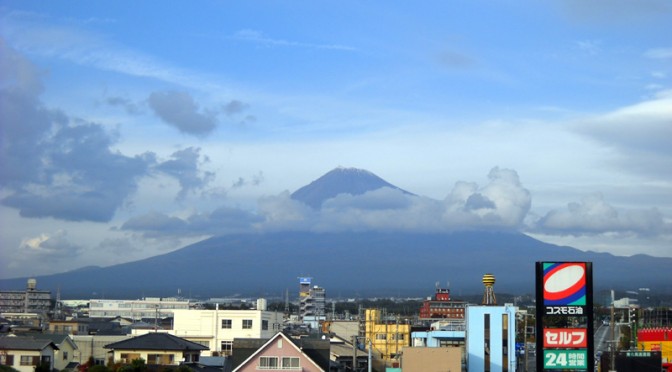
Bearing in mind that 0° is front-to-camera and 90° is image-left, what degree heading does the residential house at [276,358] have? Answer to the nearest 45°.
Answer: approximately 0°

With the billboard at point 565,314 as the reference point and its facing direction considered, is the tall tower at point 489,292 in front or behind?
behind

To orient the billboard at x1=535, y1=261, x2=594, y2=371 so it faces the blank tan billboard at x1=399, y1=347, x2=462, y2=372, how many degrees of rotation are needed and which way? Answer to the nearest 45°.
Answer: approximately 135° to its right

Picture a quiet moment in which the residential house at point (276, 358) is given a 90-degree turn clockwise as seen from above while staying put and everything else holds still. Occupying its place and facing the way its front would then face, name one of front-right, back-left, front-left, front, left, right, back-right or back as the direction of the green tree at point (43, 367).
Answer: front-right

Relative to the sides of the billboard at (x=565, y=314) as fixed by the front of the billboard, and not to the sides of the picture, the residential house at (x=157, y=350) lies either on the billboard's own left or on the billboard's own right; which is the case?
on the billboard's own right

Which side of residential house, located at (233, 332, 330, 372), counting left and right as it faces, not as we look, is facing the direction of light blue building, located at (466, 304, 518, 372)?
left

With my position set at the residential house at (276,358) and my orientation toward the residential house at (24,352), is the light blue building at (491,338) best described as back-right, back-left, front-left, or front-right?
back-right

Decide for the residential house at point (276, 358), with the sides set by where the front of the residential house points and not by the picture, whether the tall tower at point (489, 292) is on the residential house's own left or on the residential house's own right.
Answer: on the residential house's own left

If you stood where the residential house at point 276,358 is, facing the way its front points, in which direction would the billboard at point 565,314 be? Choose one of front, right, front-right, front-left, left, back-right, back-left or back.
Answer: front-left

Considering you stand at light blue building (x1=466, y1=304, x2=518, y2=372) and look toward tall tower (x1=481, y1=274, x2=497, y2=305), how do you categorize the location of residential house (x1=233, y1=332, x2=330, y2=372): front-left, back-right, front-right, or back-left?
back-left

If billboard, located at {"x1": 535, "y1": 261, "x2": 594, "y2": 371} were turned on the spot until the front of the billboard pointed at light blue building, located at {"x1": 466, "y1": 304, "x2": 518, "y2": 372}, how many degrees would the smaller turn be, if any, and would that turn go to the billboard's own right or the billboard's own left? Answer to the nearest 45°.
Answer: approximately 180°

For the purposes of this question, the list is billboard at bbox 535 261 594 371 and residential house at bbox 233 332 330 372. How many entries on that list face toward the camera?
2

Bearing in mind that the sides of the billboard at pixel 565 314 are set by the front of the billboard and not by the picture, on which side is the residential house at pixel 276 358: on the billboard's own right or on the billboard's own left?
on the billboard's own right
